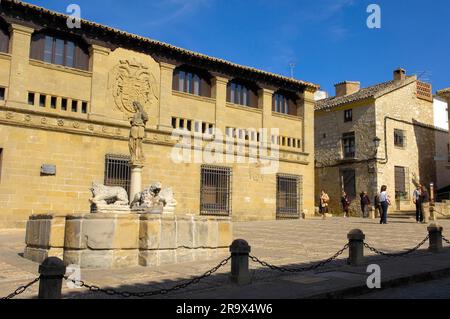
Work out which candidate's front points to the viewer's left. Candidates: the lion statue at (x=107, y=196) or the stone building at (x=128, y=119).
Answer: the lion statue

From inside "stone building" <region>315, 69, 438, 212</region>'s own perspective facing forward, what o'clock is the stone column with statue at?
The stone column with statue is roughly at 11 o'clock from the stone building.

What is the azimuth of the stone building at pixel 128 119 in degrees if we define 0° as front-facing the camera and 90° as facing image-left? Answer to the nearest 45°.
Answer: approximately 315°

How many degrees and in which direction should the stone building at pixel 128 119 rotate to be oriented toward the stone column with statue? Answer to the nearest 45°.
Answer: approximately 45° to its right

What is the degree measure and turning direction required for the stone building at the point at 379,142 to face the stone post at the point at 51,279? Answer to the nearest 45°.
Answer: approximately 45° to its left

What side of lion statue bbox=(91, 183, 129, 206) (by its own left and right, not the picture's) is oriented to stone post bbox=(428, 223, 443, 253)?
back

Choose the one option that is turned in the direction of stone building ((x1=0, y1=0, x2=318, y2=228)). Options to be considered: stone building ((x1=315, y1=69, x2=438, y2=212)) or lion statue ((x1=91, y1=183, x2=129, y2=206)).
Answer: stone building ((x1=315, y1=69, x2=438, y2=212))

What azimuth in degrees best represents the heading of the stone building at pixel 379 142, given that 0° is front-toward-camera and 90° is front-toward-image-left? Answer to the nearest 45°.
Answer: approximately 45°

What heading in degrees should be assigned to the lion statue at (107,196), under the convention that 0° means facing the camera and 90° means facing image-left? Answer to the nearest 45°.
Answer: approximately 90°

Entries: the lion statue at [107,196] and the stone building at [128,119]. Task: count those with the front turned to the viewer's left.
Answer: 1

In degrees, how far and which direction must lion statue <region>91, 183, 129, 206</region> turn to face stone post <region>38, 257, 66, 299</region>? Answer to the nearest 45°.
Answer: approximately 90° to its left

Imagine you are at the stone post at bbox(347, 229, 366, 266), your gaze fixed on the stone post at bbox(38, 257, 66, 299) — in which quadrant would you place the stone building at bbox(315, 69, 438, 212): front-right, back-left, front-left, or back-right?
back-right

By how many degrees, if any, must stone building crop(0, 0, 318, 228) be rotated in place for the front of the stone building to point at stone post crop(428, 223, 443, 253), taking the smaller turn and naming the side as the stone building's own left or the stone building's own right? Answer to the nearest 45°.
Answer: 0° — it already faces it

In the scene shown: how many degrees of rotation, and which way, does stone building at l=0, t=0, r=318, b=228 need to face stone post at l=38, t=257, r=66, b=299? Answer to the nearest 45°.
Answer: approximately 45° to its right
